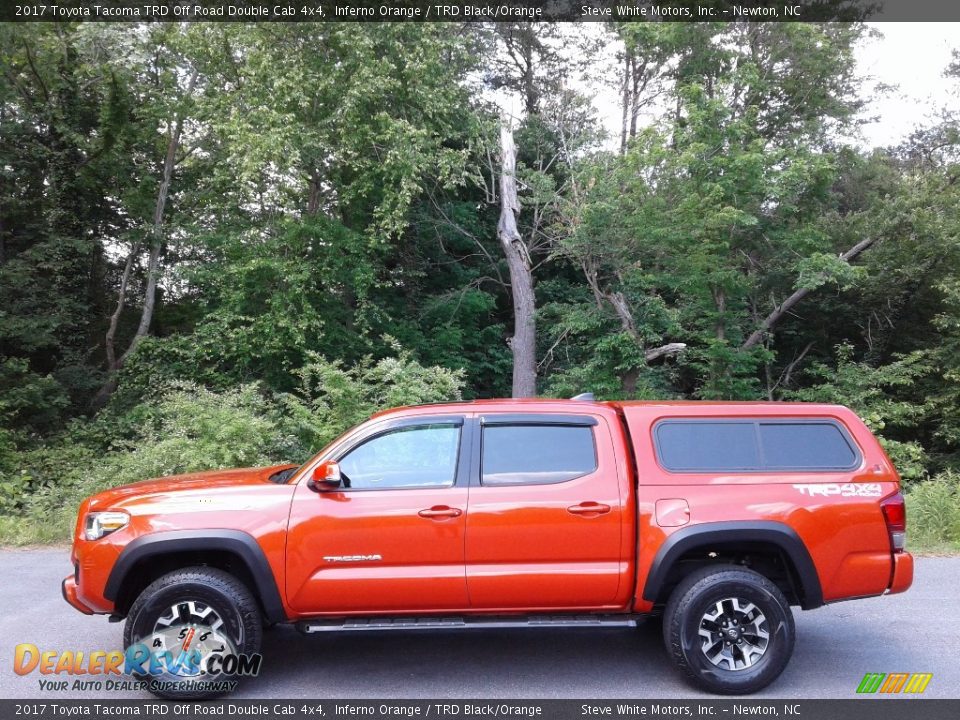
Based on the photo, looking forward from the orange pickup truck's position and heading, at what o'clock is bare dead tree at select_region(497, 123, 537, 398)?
The bare dead tree is roughly at 3 o'clock from the orange pickup truck.

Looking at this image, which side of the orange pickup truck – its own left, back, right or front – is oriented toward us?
left

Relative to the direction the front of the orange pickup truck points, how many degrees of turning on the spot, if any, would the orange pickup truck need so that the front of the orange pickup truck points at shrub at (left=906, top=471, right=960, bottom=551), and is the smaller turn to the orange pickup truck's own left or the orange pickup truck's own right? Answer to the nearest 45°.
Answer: approximately 135° to the orange pickup truck's own right
